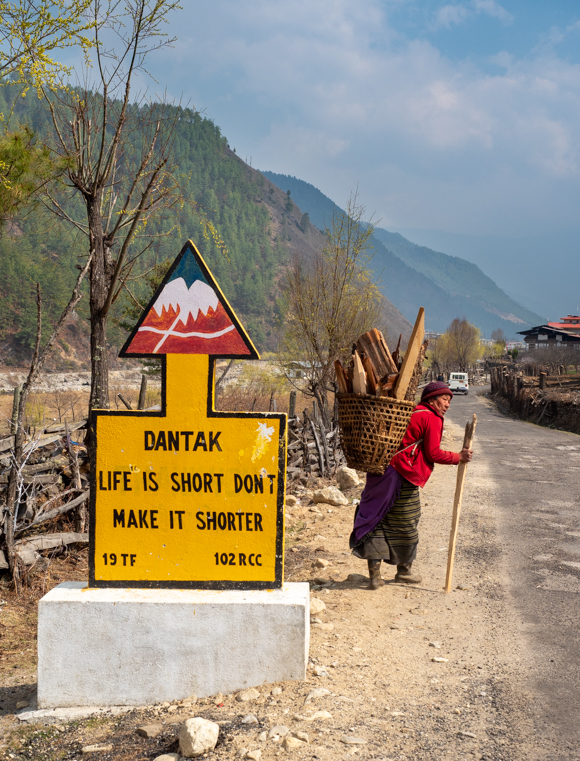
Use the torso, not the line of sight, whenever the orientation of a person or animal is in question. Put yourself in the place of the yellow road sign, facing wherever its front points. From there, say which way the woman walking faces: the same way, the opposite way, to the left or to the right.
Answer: to the left

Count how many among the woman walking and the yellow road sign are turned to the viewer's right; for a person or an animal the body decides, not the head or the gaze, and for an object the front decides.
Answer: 1

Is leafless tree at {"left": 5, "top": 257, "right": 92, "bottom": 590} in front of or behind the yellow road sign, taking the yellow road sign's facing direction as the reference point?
behind

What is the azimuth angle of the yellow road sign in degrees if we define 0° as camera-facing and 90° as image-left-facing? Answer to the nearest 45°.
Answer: approximately 0°

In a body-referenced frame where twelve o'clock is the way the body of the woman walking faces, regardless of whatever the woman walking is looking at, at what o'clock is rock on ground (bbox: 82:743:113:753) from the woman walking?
The rock on ground is roughly at 4 o'clock from the woman walking.

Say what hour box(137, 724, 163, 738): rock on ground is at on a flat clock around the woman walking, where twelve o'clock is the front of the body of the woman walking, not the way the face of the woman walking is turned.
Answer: The rock on ground is roughly at 4 o'clock from the woman walking.

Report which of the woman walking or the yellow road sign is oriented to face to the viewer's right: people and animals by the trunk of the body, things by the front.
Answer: the woman walking

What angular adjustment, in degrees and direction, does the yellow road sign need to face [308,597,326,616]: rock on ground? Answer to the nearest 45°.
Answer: approximately 135° to its left

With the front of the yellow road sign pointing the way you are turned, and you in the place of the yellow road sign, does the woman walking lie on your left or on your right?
on your left

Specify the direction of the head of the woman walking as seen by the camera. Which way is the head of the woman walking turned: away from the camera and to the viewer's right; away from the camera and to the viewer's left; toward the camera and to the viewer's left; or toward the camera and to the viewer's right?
toward the camera and to the viewer's right

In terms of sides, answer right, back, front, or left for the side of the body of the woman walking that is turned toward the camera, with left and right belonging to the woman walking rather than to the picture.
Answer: right
